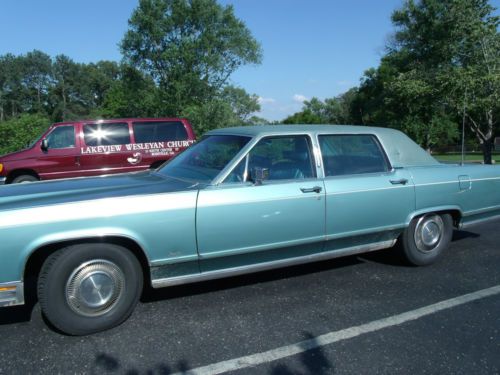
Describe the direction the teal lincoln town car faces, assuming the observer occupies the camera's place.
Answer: facing the viewer and to the left of the viewer

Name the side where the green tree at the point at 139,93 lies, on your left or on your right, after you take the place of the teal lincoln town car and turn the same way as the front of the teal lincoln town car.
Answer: on your right

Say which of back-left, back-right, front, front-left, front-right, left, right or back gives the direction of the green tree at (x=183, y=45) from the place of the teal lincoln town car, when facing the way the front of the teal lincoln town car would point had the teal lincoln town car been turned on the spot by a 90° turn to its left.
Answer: back-left

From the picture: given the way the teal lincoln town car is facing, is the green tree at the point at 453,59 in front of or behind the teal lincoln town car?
behind

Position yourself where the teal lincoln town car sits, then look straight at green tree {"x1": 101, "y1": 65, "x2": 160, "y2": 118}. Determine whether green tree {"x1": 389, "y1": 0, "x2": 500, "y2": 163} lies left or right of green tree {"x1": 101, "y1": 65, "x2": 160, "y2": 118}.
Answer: right
